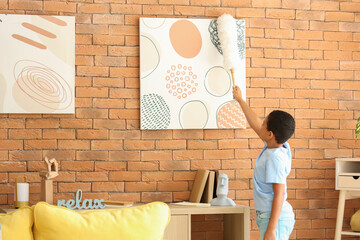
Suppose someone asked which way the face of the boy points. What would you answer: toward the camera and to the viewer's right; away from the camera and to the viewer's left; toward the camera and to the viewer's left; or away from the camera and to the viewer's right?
away from the camera and to the viewer's left

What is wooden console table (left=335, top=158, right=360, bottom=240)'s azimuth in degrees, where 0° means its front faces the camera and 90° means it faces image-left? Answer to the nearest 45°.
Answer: approximately 0°

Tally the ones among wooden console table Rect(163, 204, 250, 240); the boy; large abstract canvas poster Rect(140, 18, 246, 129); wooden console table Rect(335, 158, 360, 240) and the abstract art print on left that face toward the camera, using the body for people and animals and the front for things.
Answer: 4

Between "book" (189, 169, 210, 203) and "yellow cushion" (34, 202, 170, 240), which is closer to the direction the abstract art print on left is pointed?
the yellow cushion

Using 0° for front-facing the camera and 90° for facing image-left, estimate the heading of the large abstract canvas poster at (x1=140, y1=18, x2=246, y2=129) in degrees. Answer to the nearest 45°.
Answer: approximately 0°

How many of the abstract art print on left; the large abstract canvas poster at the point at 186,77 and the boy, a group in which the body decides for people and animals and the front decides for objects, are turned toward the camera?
2
